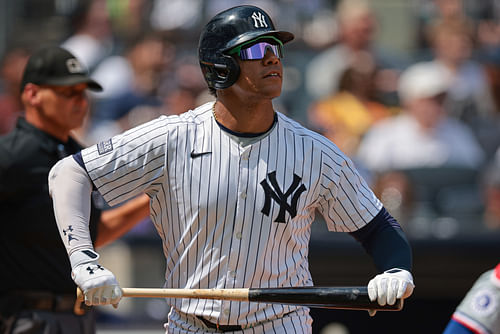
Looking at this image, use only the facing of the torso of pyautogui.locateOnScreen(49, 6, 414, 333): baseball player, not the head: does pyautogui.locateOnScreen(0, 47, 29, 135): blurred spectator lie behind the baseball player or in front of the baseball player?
behind

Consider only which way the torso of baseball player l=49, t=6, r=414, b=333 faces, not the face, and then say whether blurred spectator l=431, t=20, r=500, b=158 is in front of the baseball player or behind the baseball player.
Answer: behind

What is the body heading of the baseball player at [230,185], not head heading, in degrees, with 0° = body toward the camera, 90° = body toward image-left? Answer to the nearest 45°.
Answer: approximately 0°

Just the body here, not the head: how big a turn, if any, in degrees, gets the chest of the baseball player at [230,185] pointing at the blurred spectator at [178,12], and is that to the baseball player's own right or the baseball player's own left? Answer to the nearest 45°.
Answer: approximately 180°

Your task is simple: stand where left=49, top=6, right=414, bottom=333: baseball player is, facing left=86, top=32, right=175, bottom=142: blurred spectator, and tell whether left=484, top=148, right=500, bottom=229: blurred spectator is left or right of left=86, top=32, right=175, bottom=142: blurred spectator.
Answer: right

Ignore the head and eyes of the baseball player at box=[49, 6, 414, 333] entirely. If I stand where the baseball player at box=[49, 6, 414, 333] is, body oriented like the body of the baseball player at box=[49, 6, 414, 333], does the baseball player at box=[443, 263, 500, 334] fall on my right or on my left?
on my left
